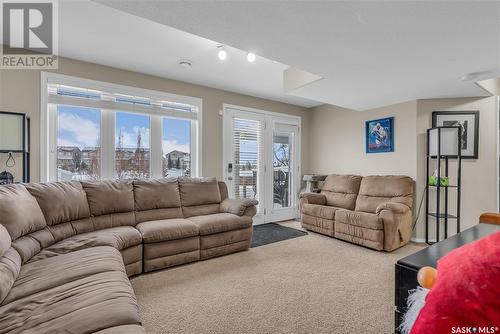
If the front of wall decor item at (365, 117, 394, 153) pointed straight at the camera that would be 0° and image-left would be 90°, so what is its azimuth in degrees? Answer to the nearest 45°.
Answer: approximately 45°

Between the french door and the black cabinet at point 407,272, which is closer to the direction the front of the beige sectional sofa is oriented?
the black cabinet

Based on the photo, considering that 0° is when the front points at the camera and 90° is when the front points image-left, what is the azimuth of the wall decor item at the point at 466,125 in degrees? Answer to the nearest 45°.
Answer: approximately 0°

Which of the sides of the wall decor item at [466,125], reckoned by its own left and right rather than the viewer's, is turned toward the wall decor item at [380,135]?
right

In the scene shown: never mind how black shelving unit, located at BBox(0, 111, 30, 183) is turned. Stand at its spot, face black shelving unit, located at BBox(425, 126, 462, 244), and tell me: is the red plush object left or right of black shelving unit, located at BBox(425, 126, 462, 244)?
right

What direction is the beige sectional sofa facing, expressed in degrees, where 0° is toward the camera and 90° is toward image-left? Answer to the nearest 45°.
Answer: approximately 315°

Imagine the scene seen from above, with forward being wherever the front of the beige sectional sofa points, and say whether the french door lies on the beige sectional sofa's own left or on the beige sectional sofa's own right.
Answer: on the beige sectional sofa's own left
